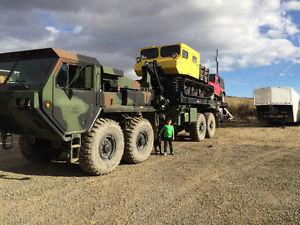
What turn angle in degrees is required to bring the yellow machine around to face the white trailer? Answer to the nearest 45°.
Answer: approximately 180°

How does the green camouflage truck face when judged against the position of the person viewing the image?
facing the viewer and to the left of the viewer
